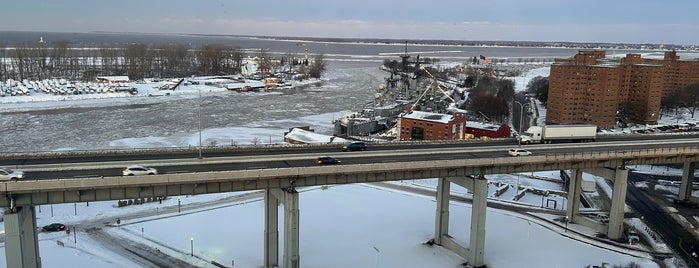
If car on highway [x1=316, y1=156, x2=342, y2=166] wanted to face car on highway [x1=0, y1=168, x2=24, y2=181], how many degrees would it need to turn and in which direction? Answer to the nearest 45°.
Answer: approximately 180°

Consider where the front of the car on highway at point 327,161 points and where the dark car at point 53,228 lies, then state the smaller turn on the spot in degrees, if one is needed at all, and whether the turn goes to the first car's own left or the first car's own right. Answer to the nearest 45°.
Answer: approximately 180°

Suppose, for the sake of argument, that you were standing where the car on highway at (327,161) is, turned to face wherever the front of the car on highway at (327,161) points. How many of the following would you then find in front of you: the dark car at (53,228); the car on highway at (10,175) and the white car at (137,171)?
0

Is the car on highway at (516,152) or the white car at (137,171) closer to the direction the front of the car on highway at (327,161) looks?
the car on highway

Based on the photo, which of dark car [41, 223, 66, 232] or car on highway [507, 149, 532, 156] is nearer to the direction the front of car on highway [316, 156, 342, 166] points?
the car on highway

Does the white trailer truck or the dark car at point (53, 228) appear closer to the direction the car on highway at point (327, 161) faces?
the white trailer truck

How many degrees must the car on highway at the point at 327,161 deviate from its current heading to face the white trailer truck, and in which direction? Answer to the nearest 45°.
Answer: approximately 45° to its left

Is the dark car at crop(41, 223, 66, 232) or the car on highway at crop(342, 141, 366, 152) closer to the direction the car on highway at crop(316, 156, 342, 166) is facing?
the car on highway

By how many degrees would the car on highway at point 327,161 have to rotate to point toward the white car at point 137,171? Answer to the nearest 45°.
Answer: approximately 135° to its right

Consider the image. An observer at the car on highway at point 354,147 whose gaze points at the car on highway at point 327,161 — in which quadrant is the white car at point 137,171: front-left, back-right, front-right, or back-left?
front-right

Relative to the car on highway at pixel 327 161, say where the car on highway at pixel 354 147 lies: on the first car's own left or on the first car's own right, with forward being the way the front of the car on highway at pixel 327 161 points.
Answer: on the first car's own left

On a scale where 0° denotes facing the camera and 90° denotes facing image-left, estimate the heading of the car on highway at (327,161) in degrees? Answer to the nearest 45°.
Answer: approximately 270°

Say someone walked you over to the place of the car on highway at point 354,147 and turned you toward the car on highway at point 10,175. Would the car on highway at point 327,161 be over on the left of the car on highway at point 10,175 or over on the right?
left
